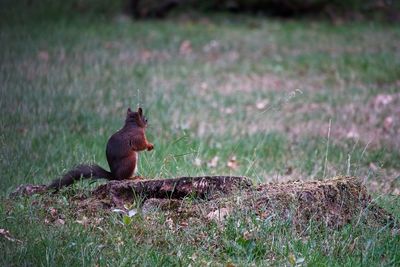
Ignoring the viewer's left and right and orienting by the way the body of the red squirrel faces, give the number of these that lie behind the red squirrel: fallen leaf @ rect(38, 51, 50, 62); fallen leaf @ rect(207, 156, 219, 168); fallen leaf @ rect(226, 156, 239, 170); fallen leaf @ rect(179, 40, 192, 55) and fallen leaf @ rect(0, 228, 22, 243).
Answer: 1

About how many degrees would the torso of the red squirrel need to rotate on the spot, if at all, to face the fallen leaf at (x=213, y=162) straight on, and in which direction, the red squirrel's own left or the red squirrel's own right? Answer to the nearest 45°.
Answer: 0° — it already faces it

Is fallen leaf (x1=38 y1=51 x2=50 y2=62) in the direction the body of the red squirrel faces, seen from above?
no

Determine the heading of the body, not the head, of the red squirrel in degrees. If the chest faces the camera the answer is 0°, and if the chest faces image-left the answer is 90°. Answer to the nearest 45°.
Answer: approximately 225°

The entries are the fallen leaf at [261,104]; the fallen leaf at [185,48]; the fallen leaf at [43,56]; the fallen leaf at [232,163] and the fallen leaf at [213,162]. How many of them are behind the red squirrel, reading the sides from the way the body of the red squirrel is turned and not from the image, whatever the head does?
0

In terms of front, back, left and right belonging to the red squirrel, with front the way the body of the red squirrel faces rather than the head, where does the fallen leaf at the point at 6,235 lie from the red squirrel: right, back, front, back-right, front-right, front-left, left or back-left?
back

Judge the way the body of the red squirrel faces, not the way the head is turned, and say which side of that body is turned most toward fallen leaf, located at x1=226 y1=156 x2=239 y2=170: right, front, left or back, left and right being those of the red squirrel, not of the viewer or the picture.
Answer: front

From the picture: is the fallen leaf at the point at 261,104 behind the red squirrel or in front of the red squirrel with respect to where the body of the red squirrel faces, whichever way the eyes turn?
in front

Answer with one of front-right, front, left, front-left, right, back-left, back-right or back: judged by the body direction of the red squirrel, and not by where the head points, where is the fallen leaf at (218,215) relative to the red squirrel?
right
